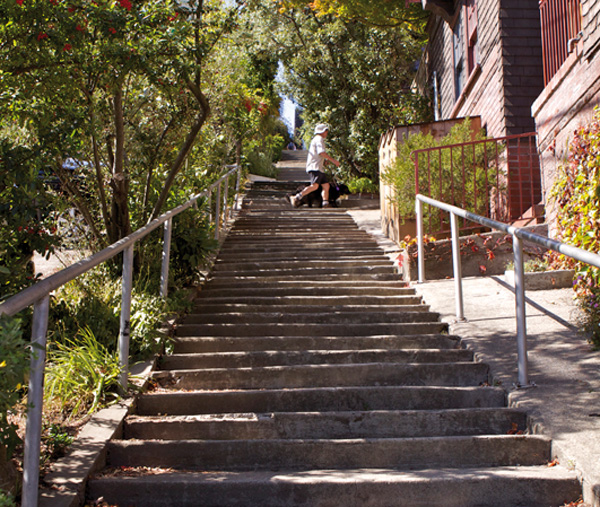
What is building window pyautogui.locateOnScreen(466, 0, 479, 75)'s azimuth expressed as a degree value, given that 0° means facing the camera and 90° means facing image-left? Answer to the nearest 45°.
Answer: approximately 90°

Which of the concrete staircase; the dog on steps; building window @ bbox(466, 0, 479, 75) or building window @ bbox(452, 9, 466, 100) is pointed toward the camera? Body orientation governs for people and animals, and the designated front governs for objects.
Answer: the concrete staircase

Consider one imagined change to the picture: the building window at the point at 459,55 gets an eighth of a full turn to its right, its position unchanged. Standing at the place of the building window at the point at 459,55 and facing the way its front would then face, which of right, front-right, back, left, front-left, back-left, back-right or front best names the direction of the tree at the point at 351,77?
front

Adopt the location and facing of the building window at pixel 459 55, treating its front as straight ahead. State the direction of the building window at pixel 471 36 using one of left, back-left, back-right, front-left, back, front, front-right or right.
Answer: left

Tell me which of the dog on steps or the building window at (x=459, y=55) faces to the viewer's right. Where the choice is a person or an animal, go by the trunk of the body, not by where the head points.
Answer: the dog on steps

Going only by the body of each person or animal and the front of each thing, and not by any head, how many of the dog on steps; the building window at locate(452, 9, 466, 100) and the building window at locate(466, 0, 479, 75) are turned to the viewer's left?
2

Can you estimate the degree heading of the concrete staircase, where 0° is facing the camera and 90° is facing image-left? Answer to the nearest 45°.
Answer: approximately 0°

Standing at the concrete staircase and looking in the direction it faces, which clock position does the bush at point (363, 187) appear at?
The bush is roughly at 6 o'clock from the concrete staircase.

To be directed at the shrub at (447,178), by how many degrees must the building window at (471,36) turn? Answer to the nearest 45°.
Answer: approximately 90° to its left

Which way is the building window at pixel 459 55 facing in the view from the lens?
facing to the left of the viewer

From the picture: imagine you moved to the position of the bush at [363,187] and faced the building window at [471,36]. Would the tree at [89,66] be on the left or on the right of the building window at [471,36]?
right

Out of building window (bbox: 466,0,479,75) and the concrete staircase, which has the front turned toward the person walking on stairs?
the building window
